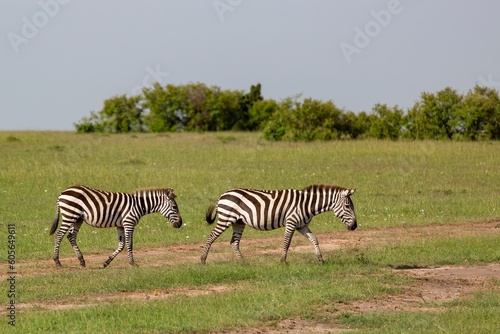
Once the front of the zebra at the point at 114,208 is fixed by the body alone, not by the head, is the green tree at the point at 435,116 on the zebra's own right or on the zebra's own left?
on the zebra's own left

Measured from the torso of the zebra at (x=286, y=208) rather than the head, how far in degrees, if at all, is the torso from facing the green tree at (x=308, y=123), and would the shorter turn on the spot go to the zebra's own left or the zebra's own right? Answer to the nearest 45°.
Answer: approximately 90° to the zebra's own left

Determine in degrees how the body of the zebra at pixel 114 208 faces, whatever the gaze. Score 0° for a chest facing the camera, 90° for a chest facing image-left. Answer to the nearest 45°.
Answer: approximately 270°

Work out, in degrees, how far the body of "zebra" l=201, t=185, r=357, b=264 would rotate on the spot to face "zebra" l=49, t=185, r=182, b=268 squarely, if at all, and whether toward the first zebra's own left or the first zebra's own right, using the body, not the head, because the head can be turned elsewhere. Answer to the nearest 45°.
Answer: approximately 180°

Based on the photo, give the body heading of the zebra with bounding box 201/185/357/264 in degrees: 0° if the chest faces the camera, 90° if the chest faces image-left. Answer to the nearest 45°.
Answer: approximately 270°

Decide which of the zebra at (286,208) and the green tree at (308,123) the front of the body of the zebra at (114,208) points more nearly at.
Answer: the zebra

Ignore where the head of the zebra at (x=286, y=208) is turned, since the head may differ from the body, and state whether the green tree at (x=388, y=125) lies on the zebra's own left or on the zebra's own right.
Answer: on the zebra's own left

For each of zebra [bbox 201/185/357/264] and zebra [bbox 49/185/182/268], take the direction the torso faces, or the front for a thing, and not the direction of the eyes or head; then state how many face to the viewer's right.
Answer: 2
